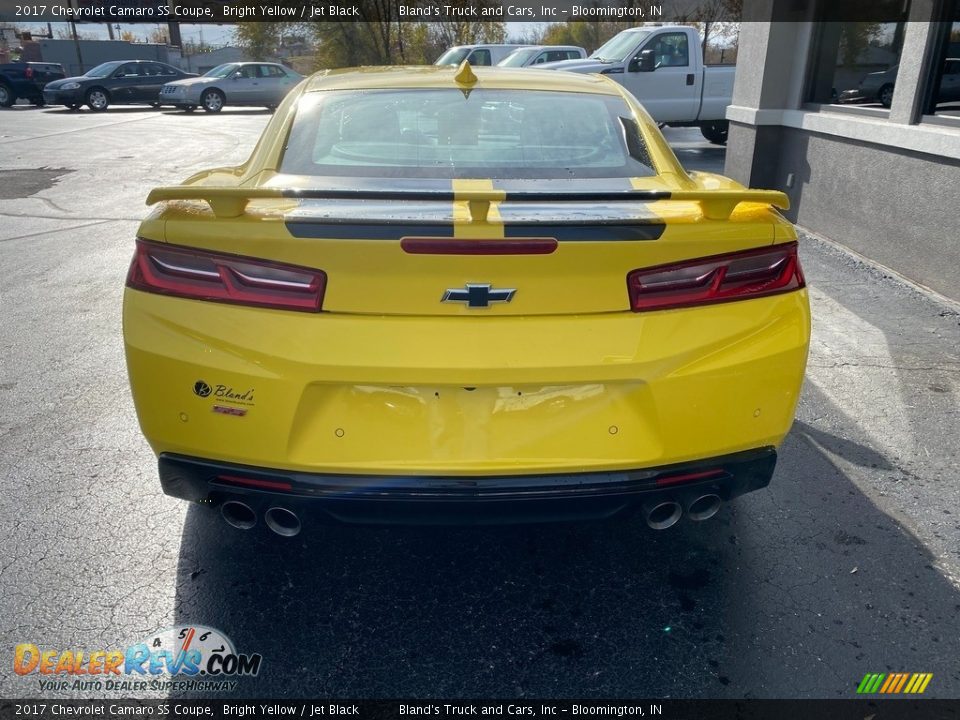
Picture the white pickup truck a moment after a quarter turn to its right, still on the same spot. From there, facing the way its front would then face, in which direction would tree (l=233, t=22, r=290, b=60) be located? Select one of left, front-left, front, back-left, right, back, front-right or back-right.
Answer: front

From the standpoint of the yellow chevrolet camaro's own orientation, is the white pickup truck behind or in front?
in front

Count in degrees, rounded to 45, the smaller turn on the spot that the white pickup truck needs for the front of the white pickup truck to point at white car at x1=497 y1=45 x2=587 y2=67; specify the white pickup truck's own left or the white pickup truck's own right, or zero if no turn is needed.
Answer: approximately 90° to the white pickup truck's own right

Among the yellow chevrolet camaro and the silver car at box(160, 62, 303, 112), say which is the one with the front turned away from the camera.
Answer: the yellow chevrolet camaro

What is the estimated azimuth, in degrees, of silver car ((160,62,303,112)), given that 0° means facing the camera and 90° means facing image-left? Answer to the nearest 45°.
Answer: approximately 45°

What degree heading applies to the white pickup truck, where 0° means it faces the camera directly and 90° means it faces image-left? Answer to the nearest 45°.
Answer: approximately 45°

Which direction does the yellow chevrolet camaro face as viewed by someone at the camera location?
facing away from the viewer

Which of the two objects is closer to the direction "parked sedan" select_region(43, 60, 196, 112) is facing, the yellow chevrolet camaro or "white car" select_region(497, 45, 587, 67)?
the yellow chevrolet camaro

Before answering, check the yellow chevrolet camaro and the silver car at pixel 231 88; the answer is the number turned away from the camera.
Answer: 1

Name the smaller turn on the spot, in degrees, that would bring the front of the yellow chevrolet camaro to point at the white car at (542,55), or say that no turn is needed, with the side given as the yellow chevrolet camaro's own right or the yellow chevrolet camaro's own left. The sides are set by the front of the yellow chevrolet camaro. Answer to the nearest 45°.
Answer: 0° — it already faces it

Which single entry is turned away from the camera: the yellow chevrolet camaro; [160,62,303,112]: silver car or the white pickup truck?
the yellow chevrolet camaro
